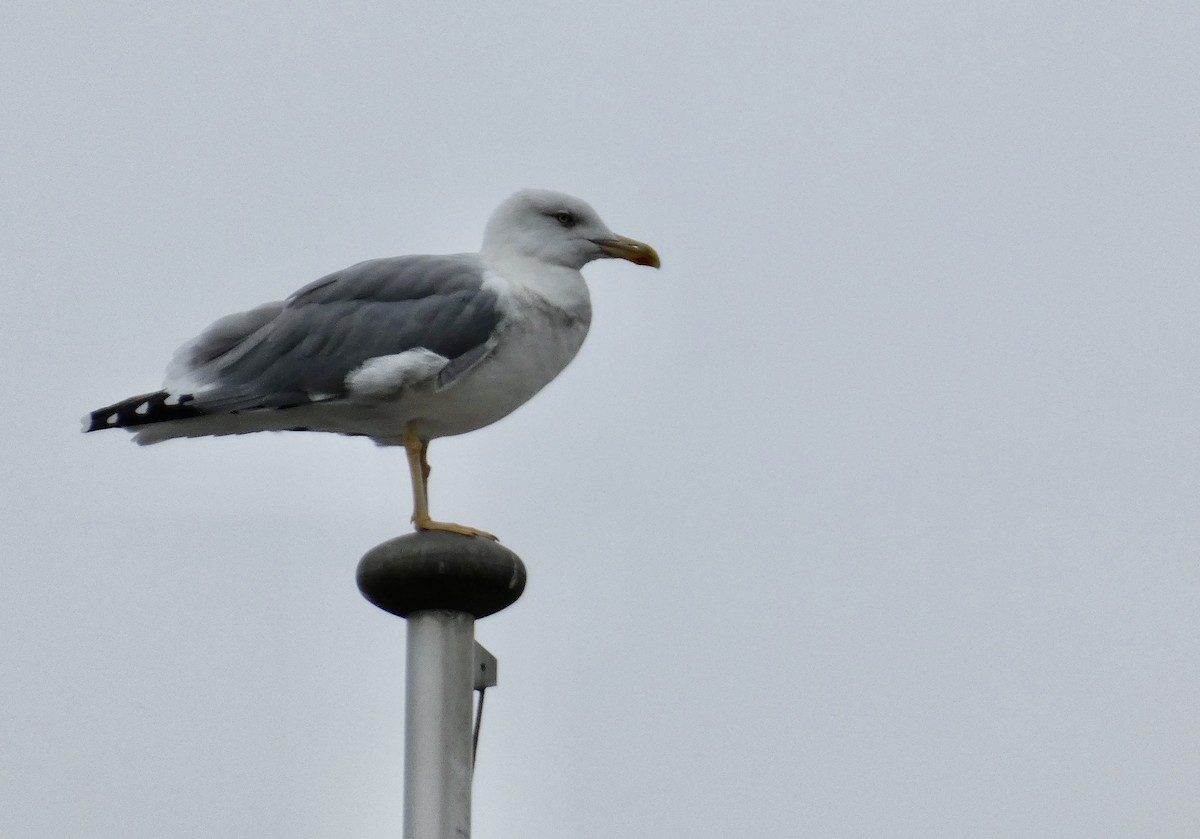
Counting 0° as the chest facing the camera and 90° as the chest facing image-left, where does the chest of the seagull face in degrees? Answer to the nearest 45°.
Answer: approximately 270°
